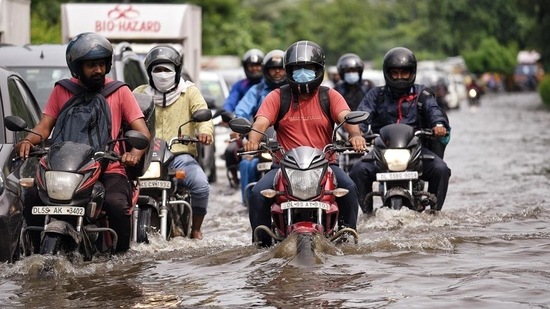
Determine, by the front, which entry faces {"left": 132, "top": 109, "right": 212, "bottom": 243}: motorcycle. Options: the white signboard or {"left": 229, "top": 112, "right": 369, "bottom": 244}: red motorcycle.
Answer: the white signboard

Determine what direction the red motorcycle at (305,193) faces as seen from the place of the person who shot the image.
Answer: facing the viewer

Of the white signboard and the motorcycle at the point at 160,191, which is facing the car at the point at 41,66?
the white signboard

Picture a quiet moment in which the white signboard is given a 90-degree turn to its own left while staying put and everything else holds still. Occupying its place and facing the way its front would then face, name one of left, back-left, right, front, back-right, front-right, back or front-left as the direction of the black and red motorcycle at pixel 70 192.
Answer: right

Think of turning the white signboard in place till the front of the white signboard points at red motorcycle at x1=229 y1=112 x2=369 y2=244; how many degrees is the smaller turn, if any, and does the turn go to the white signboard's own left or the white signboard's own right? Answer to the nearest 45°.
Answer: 0° — it already faces it

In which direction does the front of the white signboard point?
toward the camera

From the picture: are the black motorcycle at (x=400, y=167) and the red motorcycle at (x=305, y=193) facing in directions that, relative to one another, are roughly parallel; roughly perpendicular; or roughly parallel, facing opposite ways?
roughly parallel

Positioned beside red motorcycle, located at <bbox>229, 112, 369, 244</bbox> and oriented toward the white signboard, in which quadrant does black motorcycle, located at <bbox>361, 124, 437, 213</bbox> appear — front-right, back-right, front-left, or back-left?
front-right

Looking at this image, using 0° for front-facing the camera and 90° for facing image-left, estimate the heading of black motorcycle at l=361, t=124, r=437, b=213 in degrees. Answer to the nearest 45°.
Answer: approximately 0°

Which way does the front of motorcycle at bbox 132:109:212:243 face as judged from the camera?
facing the viewer and to the left of the viewer
